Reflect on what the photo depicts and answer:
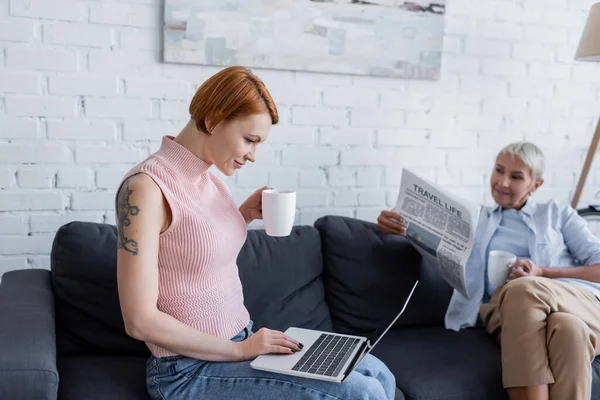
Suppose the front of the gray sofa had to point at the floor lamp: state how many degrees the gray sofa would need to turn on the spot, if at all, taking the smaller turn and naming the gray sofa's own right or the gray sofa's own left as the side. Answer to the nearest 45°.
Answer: approximately 135° to the gray sofa's own left

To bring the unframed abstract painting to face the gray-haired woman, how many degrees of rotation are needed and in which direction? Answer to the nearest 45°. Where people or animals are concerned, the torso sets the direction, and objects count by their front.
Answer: approximately 90° to its left

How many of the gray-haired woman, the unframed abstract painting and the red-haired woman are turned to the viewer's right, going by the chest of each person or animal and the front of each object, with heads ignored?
1

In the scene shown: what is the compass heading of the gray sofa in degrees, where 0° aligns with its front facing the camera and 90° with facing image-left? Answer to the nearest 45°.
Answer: approximately 0°

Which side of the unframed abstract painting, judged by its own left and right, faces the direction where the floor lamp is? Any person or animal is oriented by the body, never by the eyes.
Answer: left

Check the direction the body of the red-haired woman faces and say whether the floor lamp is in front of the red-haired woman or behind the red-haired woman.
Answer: in front

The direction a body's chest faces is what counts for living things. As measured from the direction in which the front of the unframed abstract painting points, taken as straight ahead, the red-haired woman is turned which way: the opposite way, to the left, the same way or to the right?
to the left

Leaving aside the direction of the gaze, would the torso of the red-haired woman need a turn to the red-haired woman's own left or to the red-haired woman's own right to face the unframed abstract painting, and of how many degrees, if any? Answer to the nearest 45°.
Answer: approximately 90° to the red-haired woman's own left

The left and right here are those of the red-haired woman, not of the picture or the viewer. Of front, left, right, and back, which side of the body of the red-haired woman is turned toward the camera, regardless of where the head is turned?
right
